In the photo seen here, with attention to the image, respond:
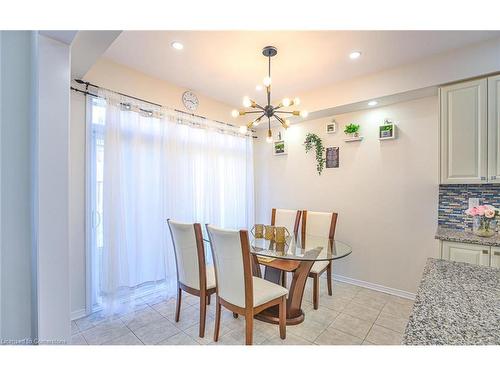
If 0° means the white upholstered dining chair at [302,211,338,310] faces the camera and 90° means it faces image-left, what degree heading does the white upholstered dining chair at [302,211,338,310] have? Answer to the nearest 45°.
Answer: approximately 45°

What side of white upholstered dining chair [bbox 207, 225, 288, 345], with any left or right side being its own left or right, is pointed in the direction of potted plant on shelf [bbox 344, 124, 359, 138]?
front

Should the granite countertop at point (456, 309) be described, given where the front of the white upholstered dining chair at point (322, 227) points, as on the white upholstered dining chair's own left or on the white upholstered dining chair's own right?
on the white upholstered dining chair's own left

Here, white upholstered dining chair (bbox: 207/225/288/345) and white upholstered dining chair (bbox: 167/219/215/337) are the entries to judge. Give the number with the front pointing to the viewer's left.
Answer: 0

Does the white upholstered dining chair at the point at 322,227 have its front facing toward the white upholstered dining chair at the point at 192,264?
yes

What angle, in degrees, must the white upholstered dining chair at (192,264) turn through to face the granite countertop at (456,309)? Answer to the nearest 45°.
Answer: approximately 90° to its right

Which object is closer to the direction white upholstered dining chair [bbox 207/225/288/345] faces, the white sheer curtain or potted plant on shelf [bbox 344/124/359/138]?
the potted plant on shelf

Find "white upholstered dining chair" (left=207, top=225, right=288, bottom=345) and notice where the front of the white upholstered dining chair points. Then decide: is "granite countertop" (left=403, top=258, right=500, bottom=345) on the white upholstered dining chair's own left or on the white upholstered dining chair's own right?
on the white upholstered dining chair's own right

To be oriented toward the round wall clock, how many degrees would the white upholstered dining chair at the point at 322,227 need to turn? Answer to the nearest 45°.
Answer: approximately 45° to its right

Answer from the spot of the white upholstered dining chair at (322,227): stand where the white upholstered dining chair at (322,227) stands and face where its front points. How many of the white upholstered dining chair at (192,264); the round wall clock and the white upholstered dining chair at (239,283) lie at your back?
0

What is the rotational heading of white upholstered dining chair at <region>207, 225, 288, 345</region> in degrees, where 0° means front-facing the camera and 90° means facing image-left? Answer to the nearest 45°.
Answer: approximately 225°

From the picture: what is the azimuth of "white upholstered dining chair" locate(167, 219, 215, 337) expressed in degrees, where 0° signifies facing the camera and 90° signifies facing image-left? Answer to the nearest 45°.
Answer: approximately 225°

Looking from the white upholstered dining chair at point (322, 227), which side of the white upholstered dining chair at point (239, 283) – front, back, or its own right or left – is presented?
front

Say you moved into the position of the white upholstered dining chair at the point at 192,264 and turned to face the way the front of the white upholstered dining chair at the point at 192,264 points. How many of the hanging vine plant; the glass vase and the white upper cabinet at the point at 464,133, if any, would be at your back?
0
